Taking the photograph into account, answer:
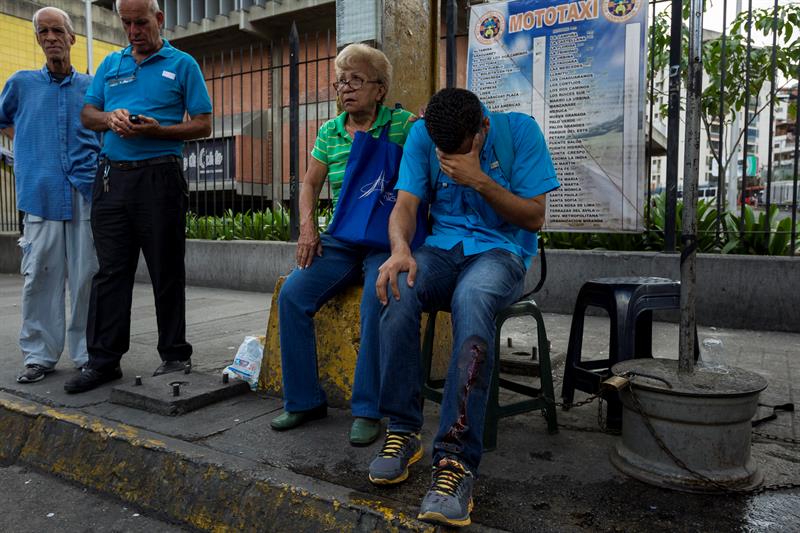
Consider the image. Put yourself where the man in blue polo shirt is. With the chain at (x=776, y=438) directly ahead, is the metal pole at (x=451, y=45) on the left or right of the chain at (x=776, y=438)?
left

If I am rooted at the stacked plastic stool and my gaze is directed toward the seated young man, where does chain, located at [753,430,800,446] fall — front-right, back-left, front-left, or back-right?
back-left

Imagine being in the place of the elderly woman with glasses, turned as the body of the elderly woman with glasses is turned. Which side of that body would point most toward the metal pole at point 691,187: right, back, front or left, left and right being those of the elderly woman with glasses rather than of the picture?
left

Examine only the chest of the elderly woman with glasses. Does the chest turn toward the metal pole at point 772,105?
no

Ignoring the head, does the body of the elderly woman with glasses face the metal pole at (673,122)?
no

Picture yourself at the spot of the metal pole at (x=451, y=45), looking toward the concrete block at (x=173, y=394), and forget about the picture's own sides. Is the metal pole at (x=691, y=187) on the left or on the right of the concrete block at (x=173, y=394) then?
left

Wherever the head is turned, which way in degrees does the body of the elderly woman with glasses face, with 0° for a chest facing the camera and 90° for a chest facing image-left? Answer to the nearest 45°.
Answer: approximately 45°

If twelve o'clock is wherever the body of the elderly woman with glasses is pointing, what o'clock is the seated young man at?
The seated young man is roughly at 9 o'clock from the elderly woman with glasses.

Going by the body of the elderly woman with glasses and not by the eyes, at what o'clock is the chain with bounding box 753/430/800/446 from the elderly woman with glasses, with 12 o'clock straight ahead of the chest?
The chain is roughly at 8 o'clock from the elderly woman with glasses.

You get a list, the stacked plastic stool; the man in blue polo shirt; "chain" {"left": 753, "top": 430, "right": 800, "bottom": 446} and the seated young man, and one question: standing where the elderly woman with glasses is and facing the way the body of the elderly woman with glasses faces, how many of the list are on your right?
1

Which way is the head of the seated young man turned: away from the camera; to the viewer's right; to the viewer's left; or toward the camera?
toward the camera

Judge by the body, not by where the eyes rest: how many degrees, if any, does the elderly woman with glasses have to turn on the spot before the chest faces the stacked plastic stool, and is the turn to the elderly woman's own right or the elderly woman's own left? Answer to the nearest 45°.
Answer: approximately 135° to the elderly woman's own left

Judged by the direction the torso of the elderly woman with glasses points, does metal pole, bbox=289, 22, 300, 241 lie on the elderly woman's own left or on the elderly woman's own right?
on the elderly woman's own right

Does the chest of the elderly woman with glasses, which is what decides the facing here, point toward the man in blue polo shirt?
no
